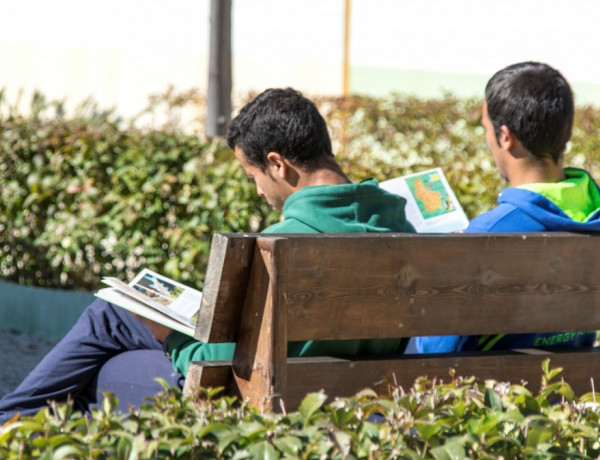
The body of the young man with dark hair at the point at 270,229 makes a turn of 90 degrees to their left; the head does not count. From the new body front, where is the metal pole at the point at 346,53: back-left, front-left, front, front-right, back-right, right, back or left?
back-right

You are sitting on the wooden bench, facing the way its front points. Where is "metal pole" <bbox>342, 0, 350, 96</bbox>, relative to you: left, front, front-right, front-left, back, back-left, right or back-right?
front-right

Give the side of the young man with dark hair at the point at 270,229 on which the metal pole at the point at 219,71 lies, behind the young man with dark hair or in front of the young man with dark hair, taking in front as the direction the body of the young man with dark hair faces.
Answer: in front

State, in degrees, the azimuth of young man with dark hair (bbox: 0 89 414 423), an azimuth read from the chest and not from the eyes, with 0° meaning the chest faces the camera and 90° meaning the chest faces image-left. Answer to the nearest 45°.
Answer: approximately 135°

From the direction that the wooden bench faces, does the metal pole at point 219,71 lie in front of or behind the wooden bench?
in front

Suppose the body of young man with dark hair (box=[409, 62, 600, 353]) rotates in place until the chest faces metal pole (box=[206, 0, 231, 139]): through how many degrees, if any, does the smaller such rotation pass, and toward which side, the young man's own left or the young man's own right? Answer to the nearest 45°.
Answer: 0° — they already face it

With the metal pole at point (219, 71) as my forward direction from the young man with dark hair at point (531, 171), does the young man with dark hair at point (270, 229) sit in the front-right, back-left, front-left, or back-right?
front-left

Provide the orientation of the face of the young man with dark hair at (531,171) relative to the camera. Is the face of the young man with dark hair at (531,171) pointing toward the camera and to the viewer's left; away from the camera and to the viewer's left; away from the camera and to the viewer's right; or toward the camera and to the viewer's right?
away from the camera and to the viewer's left

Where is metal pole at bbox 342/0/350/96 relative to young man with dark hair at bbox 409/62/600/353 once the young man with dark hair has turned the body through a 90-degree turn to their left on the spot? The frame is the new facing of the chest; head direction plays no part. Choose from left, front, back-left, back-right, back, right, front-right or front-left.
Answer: back-right
